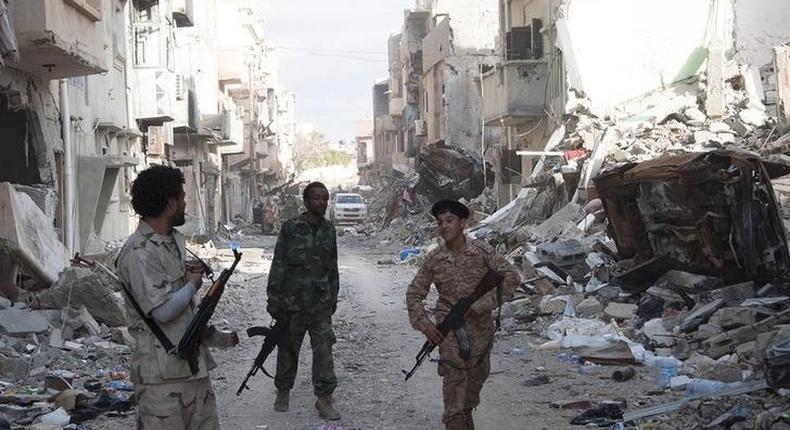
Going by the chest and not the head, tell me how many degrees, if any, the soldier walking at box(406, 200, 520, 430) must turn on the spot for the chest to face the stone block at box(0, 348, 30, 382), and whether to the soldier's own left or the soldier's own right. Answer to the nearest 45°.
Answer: approximately 135° to the soldier's own right

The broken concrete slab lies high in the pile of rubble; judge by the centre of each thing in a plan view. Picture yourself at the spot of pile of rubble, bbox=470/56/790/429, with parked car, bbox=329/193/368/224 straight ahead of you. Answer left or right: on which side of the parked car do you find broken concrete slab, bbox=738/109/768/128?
right

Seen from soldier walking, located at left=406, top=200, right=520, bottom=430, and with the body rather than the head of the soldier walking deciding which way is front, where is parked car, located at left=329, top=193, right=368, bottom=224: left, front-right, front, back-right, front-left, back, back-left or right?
back

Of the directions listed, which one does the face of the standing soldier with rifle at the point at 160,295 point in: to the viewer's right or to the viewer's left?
to the viewer's right

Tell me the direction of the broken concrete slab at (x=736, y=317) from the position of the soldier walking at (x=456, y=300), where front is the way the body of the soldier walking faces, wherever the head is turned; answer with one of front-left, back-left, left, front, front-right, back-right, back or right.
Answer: back-left

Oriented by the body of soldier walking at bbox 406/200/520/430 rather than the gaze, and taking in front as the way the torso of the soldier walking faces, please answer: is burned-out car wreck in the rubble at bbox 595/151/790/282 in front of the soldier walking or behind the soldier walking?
behind

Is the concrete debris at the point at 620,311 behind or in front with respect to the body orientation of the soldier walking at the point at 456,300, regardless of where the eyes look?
behind

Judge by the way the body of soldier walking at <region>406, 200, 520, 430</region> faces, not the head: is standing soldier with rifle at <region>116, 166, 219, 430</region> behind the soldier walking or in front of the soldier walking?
in front

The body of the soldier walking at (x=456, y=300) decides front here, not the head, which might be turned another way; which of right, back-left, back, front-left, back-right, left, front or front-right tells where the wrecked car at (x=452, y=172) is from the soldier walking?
back

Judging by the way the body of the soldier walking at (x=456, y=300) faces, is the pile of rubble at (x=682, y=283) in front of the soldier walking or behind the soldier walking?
behind

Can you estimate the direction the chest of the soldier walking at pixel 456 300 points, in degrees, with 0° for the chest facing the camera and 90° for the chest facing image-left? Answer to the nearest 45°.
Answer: approximately 0°

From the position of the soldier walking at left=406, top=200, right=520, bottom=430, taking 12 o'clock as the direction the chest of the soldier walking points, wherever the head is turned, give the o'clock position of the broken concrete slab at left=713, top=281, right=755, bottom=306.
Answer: The broken concrete slab is roughly at 7 o'clock from the soldier walking.

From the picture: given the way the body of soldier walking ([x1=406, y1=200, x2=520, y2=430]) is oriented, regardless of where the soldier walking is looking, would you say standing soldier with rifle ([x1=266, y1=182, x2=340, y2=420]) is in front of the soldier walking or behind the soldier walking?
behind

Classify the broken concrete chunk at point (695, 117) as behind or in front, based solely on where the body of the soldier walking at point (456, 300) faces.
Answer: behind
